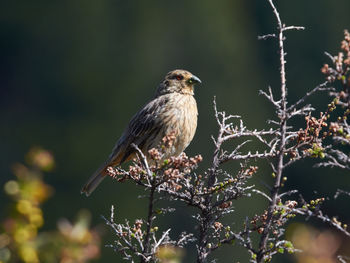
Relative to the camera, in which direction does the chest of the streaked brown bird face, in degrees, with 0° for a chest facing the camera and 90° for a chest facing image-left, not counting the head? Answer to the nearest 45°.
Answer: approximately 270°
